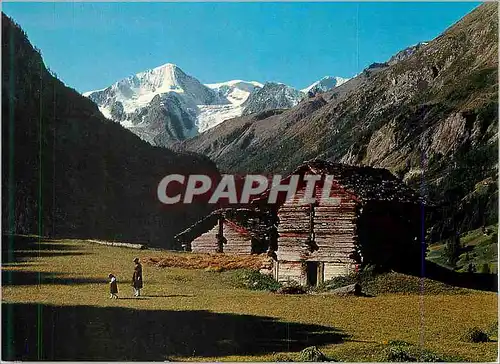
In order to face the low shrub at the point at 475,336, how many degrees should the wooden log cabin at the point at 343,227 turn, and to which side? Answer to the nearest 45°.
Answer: approximately 90° to its left

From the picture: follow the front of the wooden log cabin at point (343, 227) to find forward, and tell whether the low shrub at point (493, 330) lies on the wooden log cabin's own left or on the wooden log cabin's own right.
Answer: on the wooden log cabin's own left

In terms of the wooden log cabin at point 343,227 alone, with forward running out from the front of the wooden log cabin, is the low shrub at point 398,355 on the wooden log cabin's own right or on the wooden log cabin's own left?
on the wooden log cabin's own left

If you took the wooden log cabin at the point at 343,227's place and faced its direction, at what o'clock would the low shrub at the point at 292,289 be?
The low shrub is roughly at 12 o'clock from the wooden log cabin.

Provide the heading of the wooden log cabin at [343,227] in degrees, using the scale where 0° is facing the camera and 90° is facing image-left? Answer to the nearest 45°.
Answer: approximately 45°
